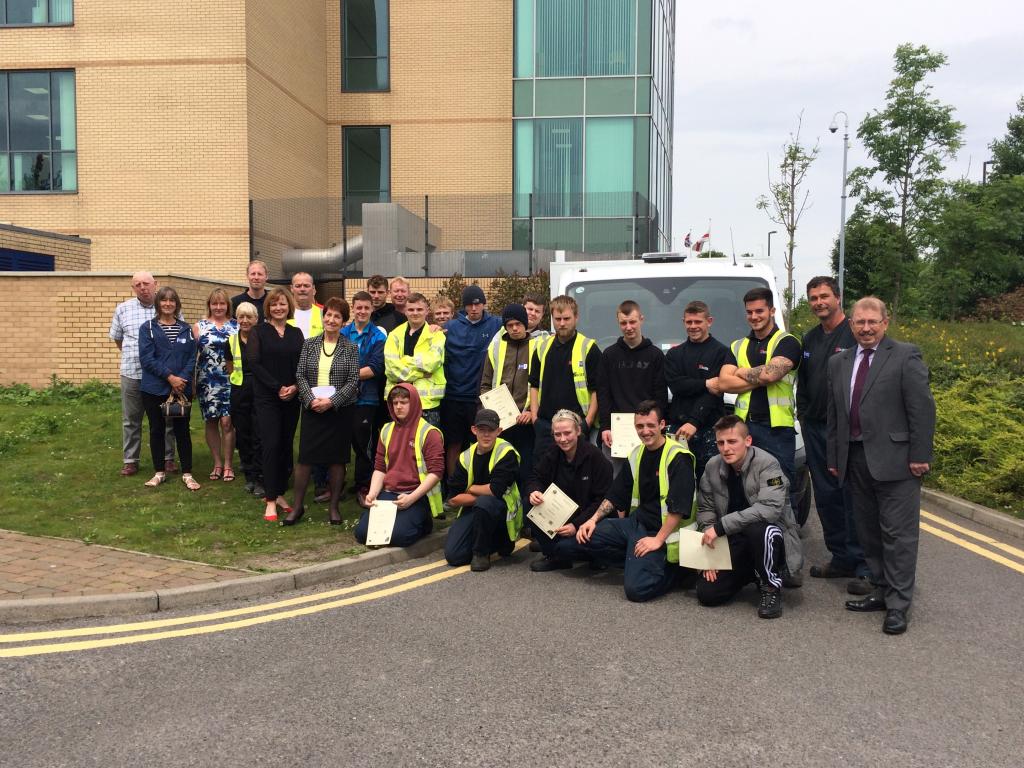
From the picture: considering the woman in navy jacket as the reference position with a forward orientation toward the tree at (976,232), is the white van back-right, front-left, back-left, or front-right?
front-right

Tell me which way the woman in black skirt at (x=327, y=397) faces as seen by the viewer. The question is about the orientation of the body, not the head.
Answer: toward the camera

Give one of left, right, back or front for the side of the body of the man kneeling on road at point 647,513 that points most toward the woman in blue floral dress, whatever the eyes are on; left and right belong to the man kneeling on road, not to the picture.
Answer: right

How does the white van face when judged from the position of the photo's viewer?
facing the viewer

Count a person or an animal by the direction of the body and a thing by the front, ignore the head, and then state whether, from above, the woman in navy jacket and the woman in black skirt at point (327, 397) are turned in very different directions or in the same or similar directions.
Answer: same or similar directions

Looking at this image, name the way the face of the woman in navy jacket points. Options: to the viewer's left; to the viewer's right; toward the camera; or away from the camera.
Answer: toward the camera

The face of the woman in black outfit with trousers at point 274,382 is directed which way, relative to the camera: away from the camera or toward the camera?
toward the camera

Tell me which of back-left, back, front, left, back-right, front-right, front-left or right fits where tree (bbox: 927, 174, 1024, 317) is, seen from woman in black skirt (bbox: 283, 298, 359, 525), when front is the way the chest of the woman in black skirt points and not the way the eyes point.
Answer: back-left

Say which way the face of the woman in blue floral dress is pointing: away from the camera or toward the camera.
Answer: toward the camera

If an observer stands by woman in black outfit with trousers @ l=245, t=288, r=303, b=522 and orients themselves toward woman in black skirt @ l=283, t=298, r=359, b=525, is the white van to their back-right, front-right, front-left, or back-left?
front-left

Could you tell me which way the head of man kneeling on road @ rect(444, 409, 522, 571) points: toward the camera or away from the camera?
toward the camera

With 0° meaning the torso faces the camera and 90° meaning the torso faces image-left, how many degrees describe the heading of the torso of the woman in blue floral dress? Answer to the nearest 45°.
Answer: approximately 0°
